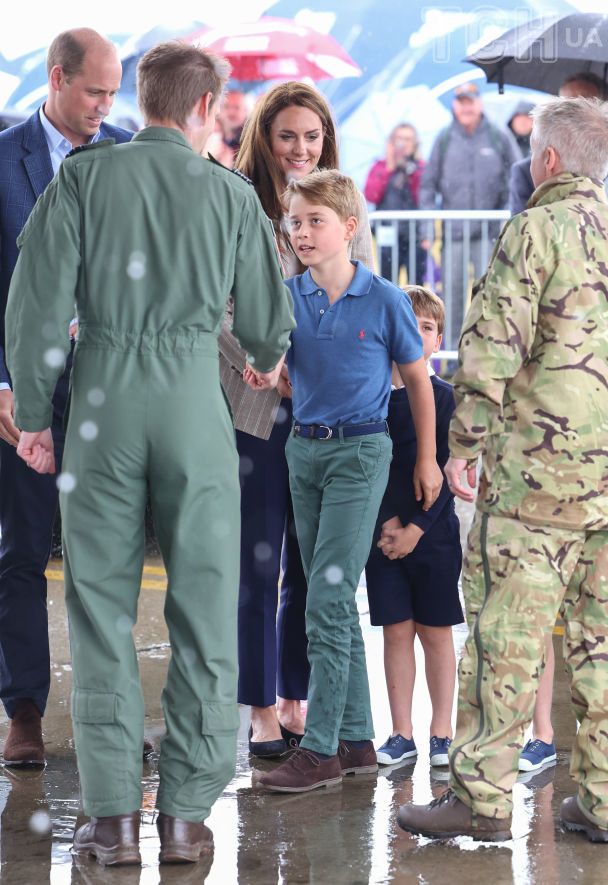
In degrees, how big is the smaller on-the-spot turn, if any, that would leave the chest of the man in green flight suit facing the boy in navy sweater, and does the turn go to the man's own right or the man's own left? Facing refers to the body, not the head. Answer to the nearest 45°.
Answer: approximately 45° to the man's own right

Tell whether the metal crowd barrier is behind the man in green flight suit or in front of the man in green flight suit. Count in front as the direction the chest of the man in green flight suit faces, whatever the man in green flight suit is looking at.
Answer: in front

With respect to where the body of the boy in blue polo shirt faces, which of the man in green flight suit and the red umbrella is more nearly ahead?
the man in green flight suit

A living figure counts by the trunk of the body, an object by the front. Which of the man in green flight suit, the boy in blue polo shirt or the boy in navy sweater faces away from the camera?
the man in green flight suit

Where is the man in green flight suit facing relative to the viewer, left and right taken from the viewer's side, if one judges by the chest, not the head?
facing away from the viewer

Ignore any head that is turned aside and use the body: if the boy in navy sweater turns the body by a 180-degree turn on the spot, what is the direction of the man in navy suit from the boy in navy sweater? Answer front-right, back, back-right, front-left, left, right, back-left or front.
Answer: left

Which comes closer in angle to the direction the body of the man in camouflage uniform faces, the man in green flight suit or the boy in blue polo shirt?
the boy in blue polo shirt

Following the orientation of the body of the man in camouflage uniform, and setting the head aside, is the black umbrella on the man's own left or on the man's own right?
on the man's own right

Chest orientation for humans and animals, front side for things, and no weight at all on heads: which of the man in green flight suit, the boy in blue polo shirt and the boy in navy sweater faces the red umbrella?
the man in green flight suit

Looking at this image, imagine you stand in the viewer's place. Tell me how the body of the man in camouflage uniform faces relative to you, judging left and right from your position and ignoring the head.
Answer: facing away from the viewer and to the left of the viewer

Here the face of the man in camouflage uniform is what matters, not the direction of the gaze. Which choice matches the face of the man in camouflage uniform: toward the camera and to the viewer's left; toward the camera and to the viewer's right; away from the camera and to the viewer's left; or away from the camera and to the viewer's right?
away from the camera and to the viewer's left

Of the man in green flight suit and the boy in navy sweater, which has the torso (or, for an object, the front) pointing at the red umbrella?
the man in green flight suit

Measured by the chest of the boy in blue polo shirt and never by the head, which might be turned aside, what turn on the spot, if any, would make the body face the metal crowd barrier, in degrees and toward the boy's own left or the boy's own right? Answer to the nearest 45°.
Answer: approximately 135° to the boy's own right

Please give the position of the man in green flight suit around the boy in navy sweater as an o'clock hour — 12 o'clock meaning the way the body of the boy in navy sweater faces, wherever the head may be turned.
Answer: The man in green flight suit is roughly at 1 o'clock from the boy in navy sweater.

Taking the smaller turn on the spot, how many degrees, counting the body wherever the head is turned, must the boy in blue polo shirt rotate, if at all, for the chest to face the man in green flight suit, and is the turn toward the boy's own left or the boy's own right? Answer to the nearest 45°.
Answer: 0° — they already face them
